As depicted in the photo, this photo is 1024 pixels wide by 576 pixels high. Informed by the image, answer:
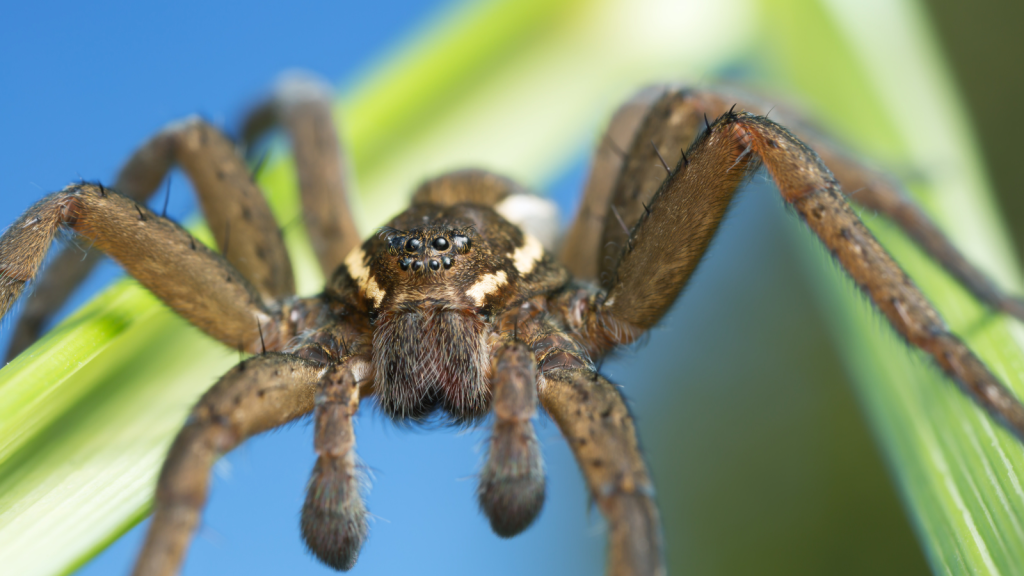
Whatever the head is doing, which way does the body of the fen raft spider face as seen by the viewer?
toward the camera
